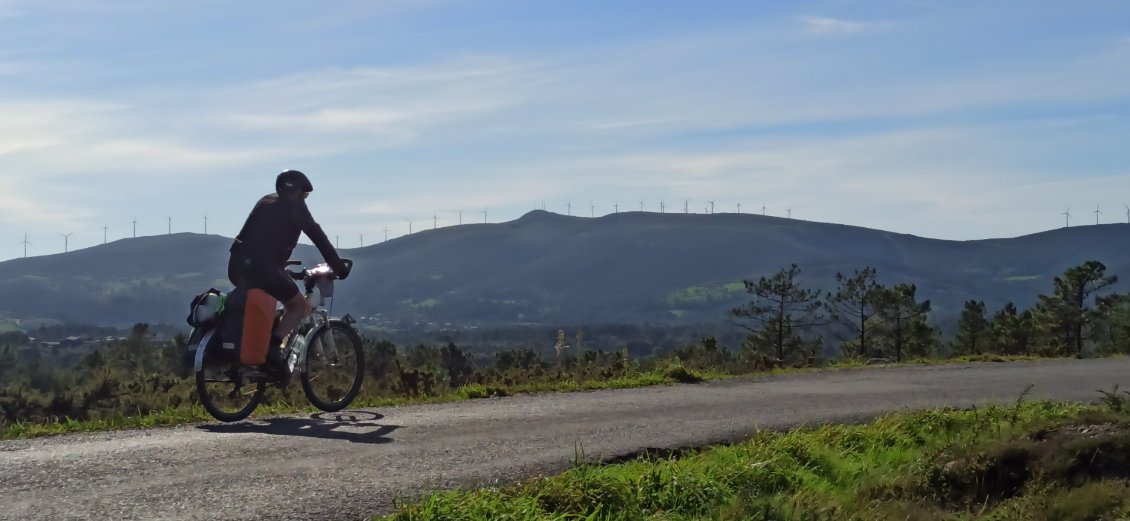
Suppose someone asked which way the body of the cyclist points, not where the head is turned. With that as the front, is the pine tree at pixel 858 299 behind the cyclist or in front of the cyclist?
in front

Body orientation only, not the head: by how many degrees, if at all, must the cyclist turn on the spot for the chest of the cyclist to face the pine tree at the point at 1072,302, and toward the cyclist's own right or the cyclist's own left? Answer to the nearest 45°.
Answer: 0° — they already face it

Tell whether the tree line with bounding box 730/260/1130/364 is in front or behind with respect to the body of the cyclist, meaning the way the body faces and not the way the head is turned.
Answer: in front

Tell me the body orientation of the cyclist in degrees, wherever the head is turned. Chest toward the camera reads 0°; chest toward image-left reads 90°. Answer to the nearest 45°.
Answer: approximately 225°

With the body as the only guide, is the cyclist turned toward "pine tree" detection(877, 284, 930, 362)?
yes
